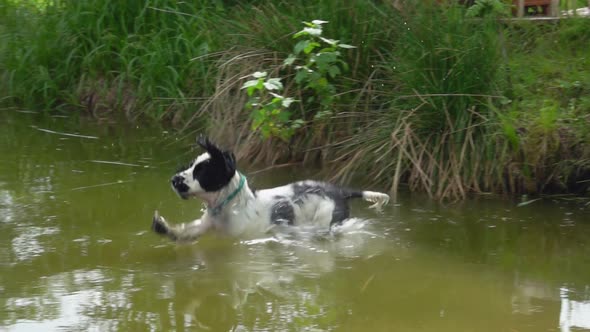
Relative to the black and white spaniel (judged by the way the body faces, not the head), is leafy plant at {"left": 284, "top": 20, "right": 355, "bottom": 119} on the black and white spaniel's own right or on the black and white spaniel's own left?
on the black and white spaniel's own right

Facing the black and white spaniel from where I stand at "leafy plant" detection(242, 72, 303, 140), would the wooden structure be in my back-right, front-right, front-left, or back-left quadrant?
back-left

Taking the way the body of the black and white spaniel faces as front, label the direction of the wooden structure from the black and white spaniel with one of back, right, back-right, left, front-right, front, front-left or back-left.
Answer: back-right

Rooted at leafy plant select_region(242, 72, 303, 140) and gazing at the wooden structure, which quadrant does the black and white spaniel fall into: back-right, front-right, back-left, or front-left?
back-right

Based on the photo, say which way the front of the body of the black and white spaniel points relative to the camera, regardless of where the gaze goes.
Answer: to the viewer's left

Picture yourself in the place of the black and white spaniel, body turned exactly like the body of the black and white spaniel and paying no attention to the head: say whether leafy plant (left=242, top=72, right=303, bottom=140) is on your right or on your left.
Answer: on your right
